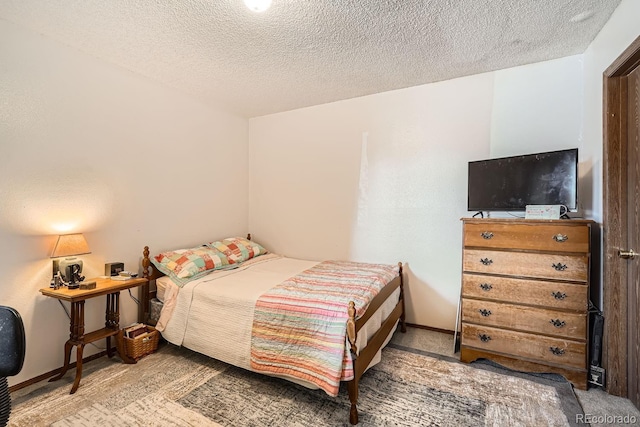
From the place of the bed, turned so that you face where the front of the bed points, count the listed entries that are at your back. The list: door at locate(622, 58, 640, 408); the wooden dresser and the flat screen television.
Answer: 0

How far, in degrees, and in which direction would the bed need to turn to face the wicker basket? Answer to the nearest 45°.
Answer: approximately 135° to its right

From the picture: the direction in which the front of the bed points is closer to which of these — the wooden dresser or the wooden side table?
the wooden dresser

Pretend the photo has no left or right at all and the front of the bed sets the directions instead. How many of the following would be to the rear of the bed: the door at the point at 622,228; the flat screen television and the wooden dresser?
0

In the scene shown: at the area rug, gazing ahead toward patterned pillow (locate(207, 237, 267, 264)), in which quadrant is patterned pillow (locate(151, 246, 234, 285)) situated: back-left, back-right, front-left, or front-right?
front-left

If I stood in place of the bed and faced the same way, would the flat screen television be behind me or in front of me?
in front

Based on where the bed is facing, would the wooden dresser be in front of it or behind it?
in front

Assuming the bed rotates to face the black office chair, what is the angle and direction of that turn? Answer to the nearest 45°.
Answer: approximately 90° to its right

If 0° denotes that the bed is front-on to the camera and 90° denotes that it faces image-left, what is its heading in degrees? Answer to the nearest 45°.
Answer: approximately 315°

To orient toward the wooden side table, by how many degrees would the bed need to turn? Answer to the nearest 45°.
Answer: approximately 135° to its right

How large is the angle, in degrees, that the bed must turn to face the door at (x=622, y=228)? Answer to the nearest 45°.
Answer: approximately 45° to its left
